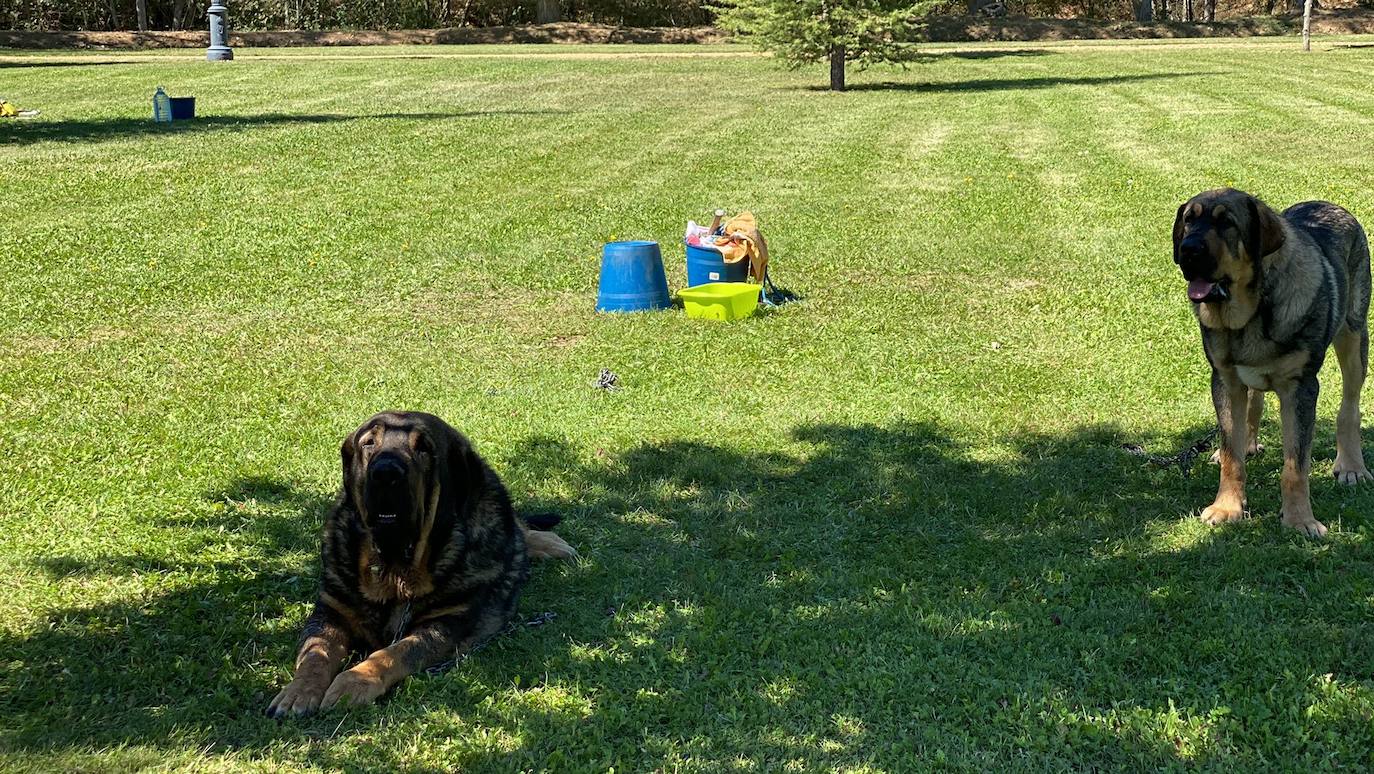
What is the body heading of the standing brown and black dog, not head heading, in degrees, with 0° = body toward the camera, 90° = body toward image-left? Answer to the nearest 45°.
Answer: approximately 45°

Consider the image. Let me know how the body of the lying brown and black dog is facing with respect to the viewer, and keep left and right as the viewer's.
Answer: facing the viewer and to the left of the viewer

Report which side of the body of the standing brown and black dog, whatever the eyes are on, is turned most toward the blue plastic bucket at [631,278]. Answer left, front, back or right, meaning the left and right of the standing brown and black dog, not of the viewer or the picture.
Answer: right

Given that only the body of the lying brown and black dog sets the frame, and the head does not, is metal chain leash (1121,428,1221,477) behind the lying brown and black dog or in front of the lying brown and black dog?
behind

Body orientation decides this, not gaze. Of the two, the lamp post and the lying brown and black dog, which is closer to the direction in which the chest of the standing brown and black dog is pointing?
the lying brown and black dog

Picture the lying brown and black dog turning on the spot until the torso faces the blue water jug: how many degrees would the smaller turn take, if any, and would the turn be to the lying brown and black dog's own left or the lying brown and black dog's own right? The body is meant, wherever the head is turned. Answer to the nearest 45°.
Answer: approximately 135° to the lying brown and black dog's own right

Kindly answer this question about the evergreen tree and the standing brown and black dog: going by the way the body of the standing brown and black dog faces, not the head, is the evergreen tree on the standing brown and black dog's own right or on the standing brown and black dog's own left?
on the standing brown and black dog's own right

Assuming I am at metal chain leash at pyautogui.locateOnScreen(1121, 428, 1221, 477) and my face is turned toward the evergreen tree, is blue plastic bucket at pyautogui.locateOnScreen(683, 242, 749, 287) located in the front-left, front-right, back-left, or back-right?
front-left
